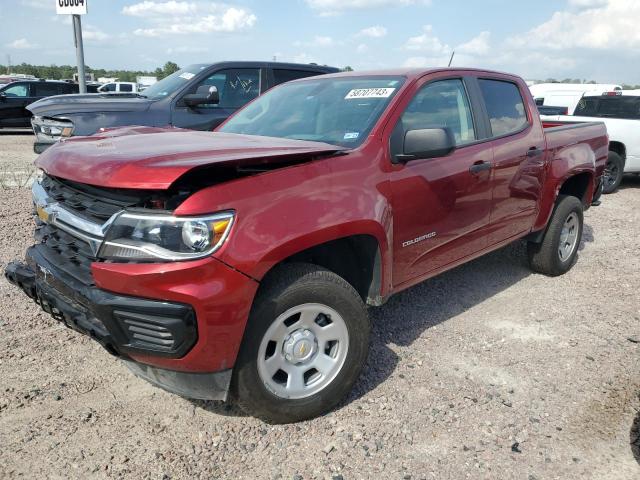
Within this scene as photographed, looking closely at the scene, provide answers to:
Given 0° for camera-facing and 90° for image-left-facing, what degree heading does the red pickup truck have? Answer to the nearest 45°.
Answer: approximately 45°

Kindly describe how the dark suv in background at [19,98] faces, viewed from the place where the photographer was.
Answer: facing to the left of the viewer

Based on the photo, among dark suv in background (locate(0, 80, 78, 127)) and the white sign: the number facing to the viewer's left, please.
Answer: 1

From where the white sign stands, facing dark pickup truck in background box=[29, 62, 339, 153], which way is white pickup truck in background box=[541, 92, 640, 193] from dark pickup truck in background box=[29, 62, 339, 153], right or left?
left

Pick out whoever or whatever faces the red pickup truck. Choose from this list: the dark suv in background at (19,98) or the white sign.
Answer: the white sign

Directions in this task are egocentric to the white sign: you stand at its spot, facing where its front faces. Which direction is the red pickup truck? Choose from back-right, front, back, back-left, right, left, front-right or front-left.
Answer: front

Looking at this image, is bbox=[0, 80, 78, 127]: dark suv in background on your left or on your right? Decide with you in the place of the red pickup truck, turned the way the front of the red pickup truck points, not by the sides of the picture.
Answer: on your right

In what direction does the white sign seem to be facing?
toward the camera

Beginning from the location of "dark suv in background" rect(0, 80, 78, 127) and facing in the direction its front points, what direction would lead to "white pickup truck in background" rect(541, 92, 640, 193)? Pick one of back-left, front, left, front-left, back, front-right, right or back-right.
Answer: back-left

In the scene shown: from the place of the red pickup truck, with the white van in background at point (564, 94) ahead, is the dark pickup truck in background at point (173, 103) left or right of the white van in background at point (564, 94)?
left
